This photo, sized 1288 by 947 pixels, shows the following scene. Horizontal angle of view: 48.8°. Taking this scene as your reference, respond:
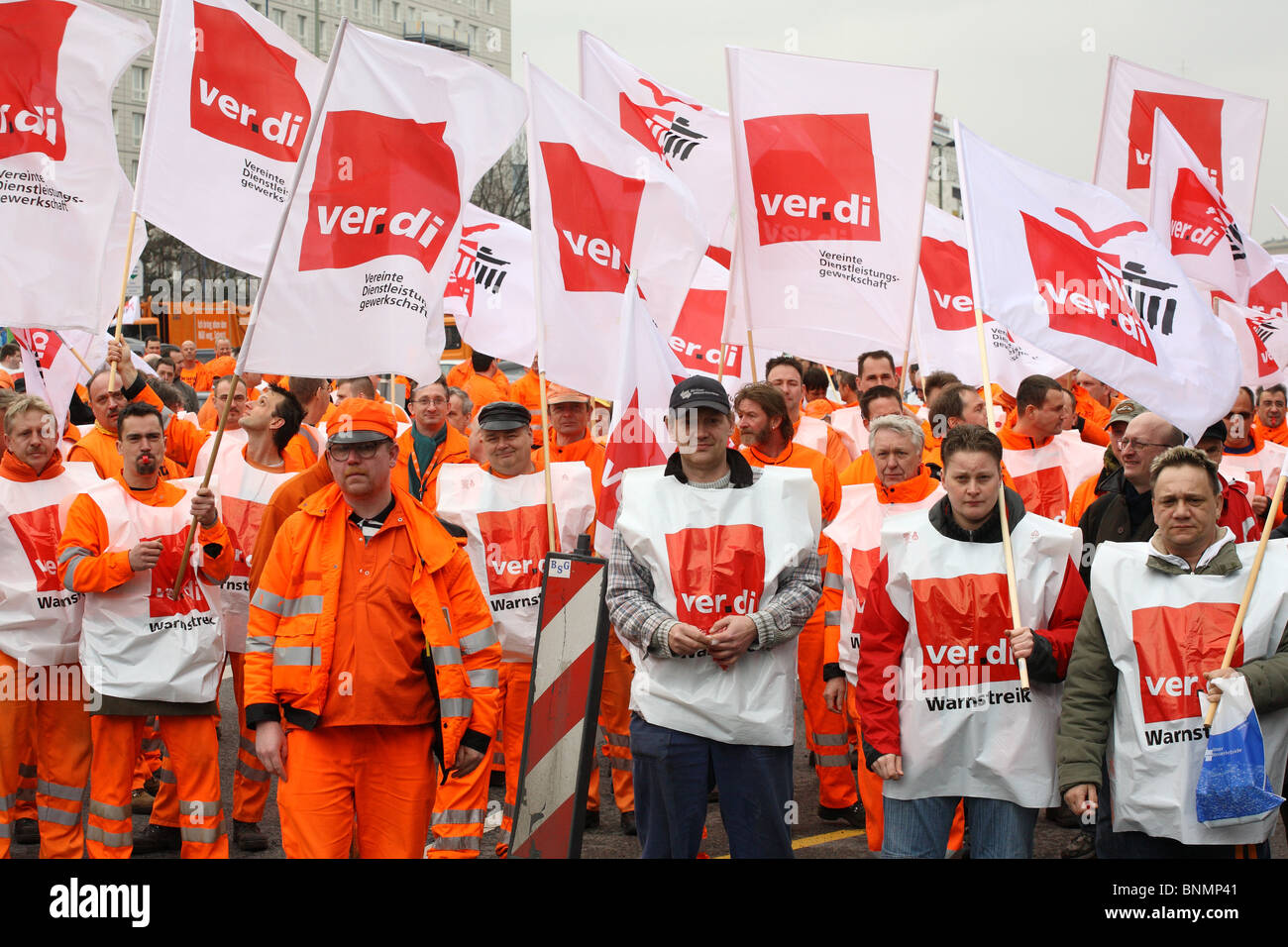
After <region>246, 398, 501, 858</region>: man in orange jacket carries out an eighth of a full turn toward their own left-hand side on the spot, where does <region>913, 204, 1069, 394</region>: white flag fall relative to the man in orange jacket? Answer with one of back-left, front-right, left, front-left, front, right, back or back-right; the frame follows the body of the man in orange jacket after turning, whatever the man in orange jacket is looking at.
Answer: left

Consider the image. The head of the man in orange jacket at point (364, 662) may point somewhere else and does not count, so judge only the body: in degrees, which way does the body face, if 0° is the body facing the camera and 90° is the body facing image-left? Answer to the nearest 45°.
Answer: approximately 0°

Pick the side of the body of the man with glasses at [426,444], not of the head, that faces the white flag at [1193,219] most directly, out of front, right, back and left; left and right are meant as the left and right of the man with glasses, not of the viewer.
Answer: left

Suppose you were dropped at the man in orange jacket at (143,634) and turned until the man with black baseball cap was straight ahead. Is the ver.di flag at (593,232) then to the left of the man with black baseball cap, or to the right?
left

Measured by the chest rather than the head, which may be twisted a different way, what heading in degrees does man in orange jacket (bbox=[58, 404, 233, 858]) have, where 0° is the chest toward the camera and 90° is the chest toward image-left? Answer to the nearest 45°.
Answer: approximately 0°

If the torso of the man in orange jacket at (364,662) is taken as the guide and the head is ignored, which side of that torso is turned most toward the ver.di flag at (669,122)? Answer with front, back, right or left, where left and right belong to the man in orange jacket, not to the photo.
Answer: back

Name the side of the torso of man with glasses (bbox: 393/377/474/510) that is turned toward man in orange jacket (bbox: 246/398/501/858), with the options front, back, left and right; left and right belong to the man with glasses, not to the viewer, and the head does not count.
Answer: front

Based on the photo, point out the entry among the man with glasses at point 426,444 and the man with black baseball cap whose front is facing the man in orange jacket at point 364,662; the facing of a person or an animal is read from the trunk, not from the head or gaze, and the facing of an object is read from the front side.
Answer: the man with glasses

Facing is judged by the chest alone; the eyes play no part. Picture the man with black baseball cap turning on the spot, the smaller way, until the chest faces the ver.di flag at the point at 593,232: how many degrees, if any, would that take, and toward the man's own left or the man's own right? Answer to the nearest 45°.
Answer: approximately 180°
